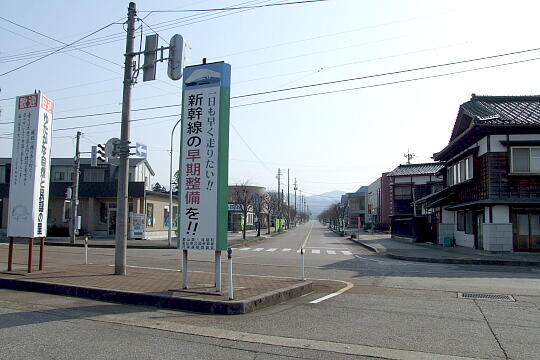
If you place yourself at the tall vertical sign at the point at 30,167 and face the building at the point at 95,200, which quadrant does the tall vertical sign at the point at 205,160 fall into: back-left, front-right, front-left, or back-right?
back-right

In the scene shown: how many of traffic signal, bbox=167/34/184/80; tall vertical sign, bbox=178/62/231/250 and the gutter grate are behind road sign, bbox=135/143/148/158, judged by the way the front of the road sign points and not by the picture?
0

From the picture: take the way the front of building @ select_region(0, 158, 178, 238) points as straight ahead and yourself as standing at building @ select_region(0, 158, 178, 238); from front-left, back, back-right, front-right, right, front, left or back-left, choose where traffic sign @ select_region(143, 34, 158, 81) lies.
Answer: front

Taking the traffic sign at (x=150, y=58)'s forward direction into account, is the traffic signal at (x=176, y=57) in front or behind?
behind

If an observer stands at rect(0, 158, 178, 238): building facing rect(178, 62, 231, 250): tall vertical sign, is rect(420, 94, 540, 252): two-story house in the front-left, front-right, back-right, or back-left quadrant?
front-left

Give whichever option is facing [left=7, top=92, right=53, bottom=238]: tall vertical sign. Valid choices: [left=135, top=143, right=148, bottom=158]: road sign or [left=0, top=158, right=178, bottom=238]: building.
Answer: the building

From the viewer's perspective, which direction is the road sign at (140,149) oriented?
toward the camera

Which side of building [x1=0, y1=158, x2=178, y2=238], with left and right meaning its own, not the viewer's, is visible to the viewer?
front

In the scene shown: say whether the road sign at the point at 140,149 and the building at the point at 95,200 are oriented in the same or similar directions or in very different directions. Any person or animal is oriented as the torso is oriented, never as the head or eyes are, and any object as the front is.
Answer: same or similar directions

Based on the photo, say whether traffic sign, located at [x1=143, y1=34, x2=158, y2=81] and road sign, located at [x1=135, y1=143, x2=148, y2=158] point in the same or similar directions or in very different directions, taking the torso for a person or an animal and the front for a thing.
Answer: very different directions

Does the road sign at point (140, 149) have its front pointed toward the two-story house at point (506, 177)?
no

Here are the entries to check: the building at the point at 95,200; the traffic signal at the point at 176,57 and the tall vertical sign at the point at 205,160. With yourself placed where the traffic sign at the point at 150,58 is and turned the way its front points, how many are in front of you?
1
